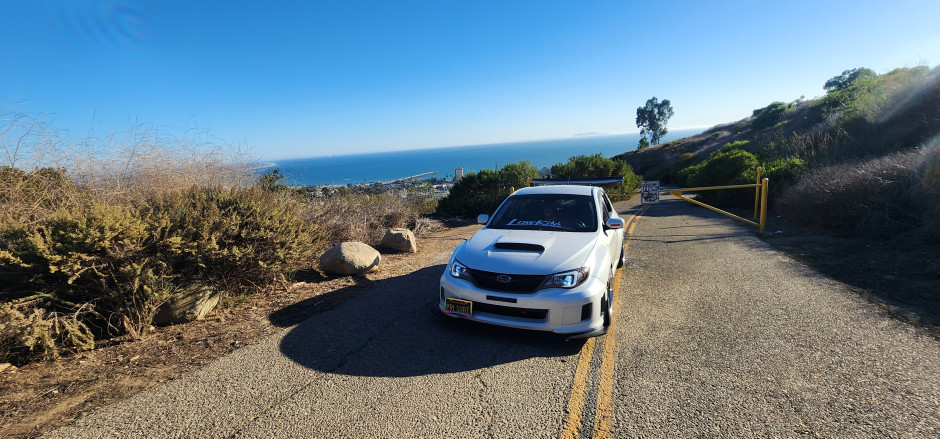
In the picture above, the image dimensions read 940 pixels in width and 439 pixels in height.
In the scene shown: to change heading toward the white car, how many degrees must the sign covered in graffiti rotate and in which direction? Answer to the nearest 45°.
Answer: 0° — it already faces it

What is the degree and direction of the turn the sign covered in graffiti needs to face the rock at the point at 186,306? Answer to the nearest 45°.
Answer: approximately 45° to its right

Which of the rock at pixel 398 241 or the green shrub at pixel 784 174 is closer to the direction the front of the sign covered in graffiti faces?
the rock

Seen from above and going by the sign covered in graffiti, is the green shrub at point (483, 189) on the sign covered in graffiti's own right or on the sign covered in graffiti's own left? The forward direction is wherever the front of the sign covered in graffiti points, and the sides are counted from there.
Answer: on the sign covered in graffiti's own right

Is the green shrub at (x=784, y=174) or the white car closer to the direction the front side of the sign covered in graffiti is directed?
the white car

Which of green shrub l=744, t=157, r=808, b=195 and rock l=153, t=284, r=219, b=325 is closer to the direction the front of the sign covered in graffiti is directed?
the rock

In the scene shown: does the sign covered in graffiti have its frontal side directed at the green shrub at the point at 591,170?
no

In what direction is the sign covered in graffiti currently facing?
toward the camera

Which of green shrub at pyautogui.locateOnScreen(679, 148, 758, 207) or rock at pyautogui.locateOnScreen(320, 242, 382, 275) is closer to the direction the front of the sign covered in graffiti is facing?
the rock

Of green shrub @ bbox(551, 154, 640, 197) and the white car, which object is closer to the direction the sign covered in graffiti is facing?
the white car

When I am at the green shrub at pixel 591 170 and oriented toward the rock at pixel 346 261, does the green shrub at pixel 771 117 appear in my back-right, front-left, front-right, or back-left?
back-left

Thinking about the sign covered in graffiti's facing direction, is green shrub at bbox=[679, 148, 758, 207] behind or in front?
behind

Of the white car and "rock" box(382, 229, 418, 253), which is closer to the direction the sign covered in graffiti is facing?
the white car

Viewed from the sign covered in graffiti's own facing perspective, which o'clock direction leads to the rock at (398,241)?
The rock is roughly at 2 o'clock from the sign covered in graffiti.

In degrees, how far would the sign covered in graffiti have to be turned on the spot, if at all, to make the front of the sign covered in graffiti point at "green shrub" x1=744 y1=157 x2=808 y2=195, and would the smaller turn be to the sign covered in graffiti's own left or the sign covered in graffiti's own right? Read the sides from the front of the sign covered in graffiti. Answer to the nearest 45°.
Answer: approximately 135° to the sign covered in graffiti's own left

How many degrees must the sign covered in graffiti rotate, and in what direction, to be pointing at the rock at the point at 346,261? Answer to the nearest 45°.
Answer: approximately 45° to its right

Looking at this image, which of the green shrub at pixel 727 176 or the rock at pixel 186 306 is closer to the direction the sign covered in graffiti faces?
the rock
